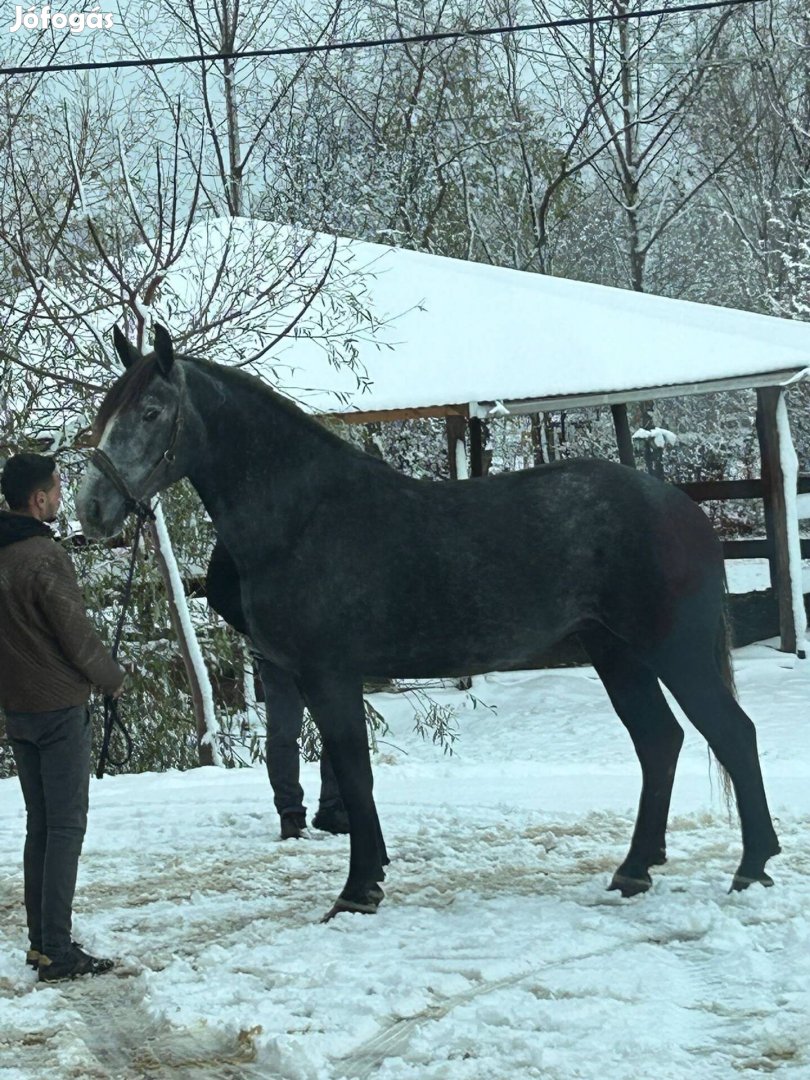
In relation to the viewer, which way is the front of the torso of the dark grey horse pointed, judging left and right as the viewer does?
facing to the left of the viewer

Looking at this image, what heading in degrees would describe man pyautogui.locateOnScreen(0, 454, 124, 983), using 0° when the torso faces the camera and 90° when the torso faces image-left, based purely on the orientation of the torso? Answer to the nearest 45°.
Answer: approximately 225°

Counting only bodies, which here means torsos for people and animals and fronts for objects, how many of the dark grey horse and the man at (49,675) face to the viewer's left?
1

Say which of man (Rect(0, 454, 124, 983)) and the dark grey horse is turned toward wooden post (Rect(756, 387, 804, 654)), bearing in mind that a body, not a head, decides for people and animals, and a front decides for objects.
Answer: the man

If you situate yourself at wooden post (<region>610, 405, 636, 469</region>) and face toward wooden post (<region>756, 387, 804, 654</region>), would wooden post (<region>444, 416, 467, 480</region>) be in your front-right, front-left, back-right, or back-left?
back-right
